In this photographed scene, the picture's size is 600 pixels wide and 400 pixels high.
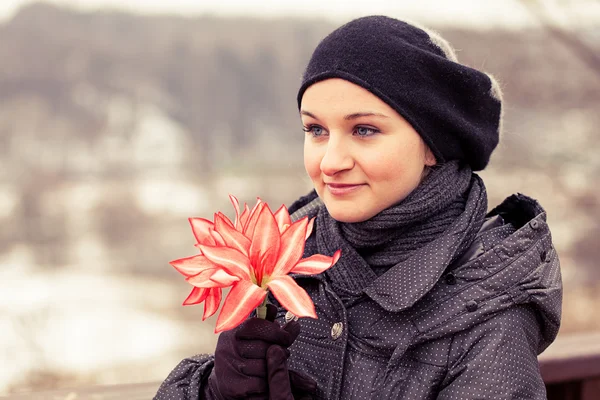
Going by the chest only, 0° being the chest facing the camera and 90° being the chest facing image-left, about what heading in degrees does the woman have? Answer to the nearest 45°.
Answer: approximately 45°

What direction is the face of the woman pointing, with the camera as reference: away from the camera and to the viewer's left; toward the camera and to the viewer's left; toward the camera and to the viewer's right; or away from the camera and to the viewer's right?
toward the camera and to the viewer's left

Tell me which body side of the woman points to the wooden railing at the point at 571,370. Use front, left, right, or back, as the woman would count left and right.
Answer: back
